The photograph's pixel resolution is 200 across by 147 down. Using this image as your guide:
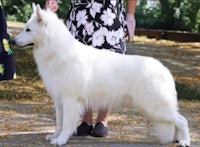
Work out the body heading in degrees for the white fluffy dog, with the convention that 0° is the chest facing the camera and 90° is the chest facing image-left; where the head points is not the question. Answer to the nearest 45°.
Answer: approximately 90°
